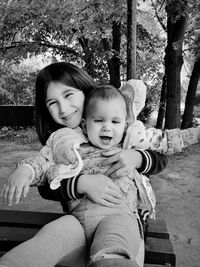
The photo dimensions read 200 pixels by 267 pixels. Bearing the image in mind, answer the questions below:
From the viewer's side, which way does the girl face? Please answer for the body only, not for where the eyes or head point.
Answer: toward the camera

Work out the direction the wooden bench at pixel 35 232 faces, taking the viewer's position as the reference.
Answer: facing the viewer
